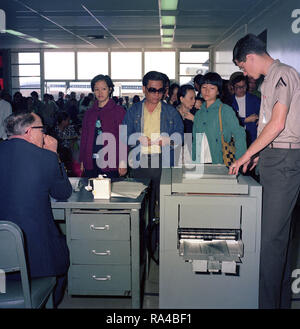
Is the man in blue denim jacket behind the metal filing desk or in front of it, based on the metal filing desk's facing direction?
behind

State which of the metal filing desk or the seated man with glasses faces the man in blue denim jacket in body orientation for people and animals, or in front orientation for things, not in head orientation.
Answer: the seated man with glasses

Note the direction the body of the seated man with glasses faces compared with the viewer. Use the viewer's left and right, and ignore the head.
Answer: facing away from the viewer and to the right of the viewer

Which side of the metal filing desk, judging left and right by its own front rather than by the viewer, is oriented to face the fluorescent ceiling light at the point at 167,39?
back

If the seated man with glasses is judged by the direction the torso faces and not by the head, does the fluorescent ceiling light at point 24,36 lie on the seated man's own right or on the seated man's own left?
on the seated man's own left

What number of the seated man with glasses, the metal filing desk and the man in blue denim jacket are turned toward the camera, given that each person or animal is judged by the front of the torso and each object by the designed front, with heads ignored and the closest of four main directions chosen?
2

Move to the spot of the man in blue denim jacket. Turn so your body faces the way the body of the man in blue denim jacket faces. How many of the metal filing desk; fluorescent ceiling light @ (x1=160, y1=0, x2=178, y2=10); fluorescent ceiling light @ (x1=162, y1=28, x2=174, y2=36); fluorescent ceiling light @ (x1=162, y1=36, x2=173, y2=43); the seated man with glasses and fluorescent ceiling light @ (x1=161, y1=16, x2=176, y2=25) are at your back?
4

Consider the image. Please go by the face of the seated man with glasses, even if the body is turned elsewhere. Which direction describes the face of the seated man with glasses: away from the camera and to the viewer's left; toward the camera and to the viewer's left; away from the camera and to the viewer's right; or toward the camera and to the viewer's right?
away from the camera and to the viewer's right
